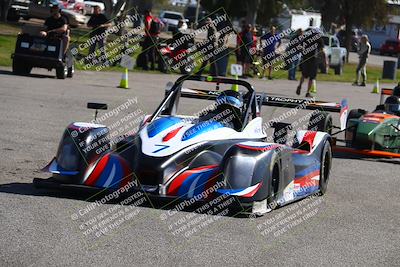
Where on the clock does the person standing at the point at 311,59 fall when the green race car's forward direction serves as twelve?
The person standing is roughly at 4 o'clock from the green race car.

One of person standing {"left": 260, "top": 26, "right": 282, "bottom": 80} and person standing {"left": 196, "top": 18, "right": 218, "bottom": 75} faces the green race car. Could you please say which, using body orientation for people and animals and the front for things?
person standing {"left": 260, "top": 26, "right": 282, "bottom": 80}

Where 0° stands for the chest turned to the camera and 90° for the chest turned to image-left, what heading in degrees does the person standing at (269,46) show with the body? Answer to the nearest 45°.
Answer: approximately 0°

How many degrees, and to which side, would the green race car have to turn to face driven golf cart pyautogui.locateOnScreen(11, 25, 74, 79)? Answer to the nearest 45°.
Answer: approximately 90° to its right

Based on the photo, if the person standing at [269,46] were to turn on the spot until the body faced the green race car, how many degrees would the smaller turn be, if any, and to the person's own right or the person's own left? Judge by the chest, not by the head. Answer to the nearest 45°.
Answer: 0° — they already face it

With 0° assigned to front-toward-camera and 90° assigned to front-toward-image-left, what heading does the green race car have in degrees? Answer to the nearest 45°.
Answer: approximately 45°
